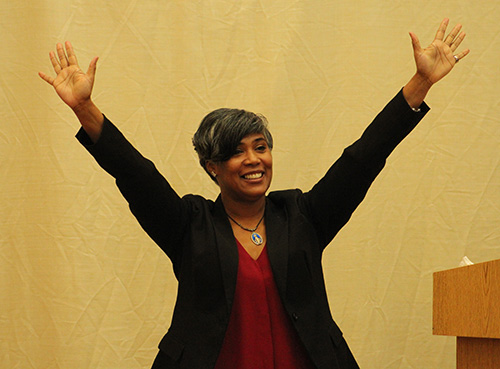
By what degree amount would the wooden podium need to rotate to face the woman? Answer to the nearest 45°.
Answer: approximately 135° to its right

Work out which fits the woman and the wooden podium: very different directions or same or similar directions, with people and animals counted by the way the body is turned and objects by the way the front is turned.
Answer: same or similar directions

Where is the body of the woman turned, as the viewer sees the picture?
toward the camera

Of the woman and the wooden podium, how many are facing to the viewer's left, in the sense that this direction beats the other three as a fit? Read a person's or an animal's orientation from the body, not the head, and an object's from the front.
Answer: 0

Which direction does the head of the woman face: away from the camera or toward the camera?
toward the camera

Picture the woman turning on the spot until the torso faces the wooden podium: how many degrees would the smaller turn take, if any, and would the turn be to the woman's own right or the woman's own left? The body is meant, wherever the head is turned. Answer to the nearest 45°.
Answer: approximately 90° to the woman's own left

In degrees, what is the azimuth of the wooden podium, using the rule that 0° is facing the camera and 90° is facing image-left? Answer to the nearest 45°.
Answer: approximately 315°
